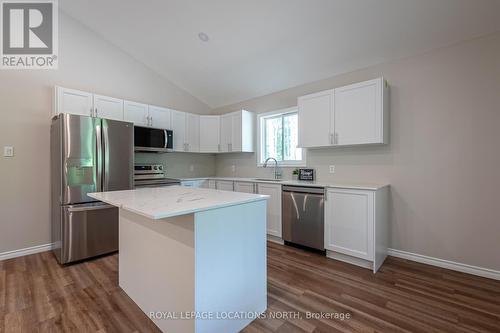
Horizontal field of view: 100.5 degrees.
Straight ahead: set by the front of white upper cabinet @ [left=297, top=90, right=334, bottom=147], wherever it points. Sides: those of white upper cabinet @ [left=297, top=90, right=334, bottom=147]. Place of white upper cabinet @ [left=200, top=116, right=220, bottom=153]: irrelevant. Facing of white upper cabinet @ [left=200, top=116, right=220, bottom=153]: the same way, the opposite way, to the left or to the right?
to the left

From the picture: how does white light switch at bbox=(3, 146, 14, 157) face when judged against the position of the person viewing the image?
facing the viewer

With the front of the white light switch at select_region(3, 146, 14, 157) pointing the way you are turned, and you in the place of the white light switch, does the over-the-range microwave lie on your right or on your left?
on your left

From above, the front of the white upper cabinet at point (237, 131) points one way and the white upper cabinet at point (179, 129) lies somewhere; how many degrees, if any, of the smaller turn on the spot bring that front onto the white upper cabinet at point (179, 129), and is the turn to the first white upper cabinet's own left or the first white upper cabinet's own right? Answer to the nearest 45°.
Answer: approximately 45° to the first white upper cabinet's own right

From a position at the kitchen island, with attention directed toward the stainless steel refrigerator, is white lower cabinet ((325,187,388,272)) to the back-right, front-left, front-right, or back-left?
back-right

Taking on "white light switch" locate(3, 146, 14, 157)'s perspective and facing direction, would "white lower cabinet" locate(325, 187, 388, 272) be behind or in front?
in front

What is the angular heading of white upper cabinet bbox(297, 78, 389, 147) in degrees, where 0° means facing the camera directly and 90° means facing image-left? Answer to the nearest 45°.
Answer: approximately 45°

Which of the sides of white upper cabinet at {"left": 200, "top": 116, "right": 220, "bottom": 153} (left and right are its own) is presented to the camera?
front
